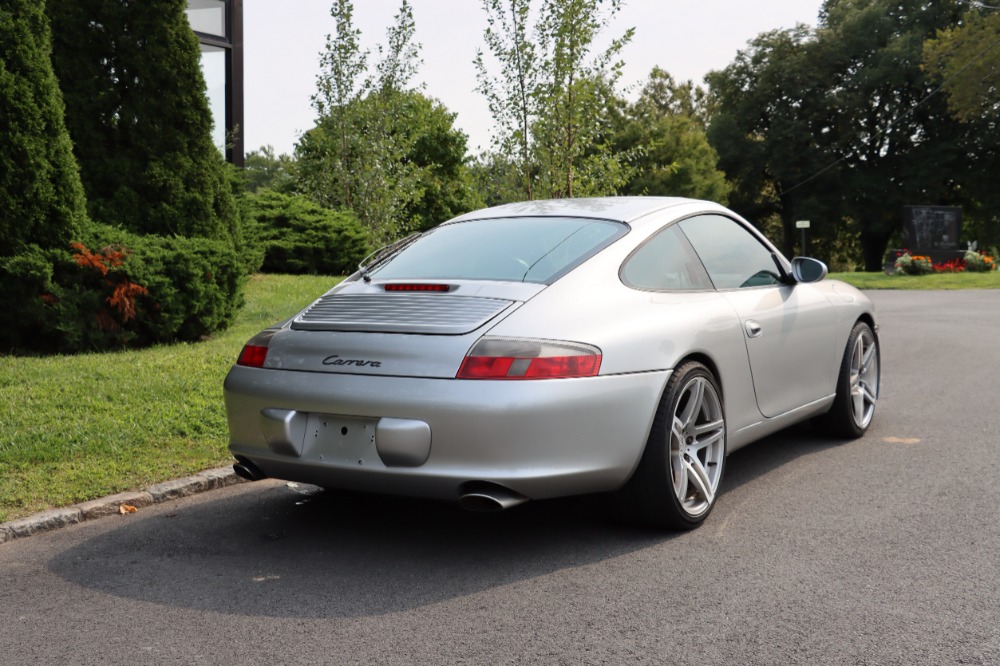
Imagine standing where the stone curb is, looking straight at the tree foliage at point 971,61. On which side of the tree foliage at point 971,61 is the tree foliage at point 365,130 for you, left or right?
left

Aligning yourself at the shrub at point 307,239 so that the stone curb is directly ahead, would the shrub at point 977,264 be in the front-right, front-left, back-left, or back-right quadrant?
back-left

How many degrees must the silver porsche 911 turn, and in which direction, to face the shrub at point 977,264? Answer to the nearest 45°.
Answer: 0° — it already faces it

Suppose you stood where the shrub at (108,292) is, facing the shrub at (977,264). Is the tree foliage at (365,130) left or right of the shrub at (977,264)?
left

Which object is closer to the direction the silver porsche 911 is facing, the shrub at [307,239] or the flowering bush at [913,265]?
the flowering bush

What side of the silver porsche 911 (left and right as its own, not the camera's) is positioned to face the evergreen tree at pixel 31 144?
left

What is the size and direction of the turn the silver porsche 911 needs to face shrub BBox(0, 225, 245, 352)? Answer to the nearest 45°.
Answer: approximately 90° to its left

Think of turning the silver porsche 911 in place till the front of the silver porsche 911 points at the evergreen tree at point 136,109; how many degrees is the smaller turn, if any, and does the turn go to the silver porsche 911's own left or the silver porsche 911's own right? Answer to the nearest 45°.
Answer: approximately 90° to the silver porsche 911's own left

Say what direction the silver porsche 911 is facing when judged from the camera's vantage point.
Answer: facing away from the viewer and to the right of the viewer

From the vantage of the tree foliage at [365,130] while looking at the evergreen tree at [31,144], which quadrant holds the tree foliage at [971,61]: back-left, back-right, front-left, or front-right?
back-left
